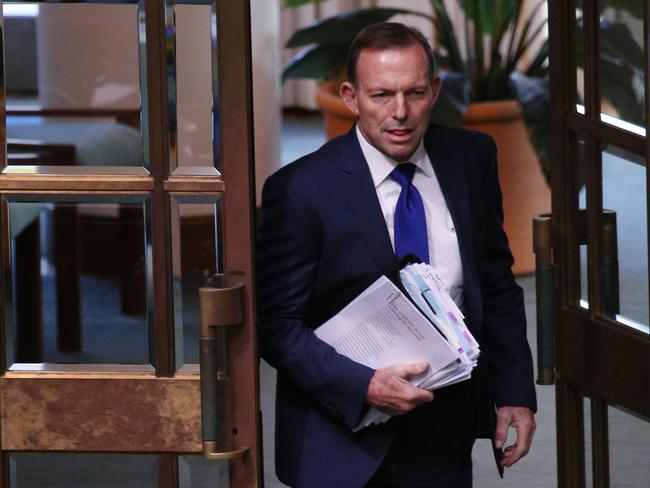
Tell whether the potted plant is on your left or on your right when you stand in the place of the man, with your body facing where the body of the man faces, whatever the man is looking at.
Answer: on your left

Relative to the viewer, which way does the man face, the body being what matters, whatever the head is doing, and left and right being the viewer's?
facing the viewer and to the right of the viewer
